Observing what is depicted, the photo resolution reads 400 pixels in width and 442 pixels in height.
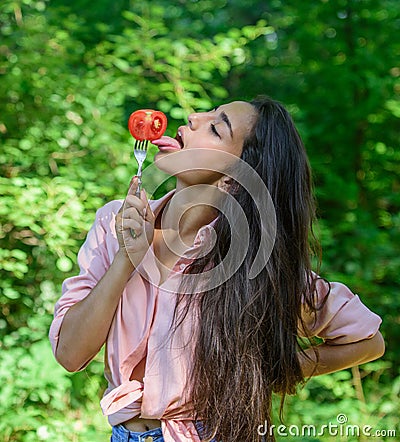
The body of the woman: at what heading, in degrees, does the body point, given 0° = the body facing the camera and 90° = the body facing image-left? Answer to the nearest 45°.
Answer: approximately 45°
